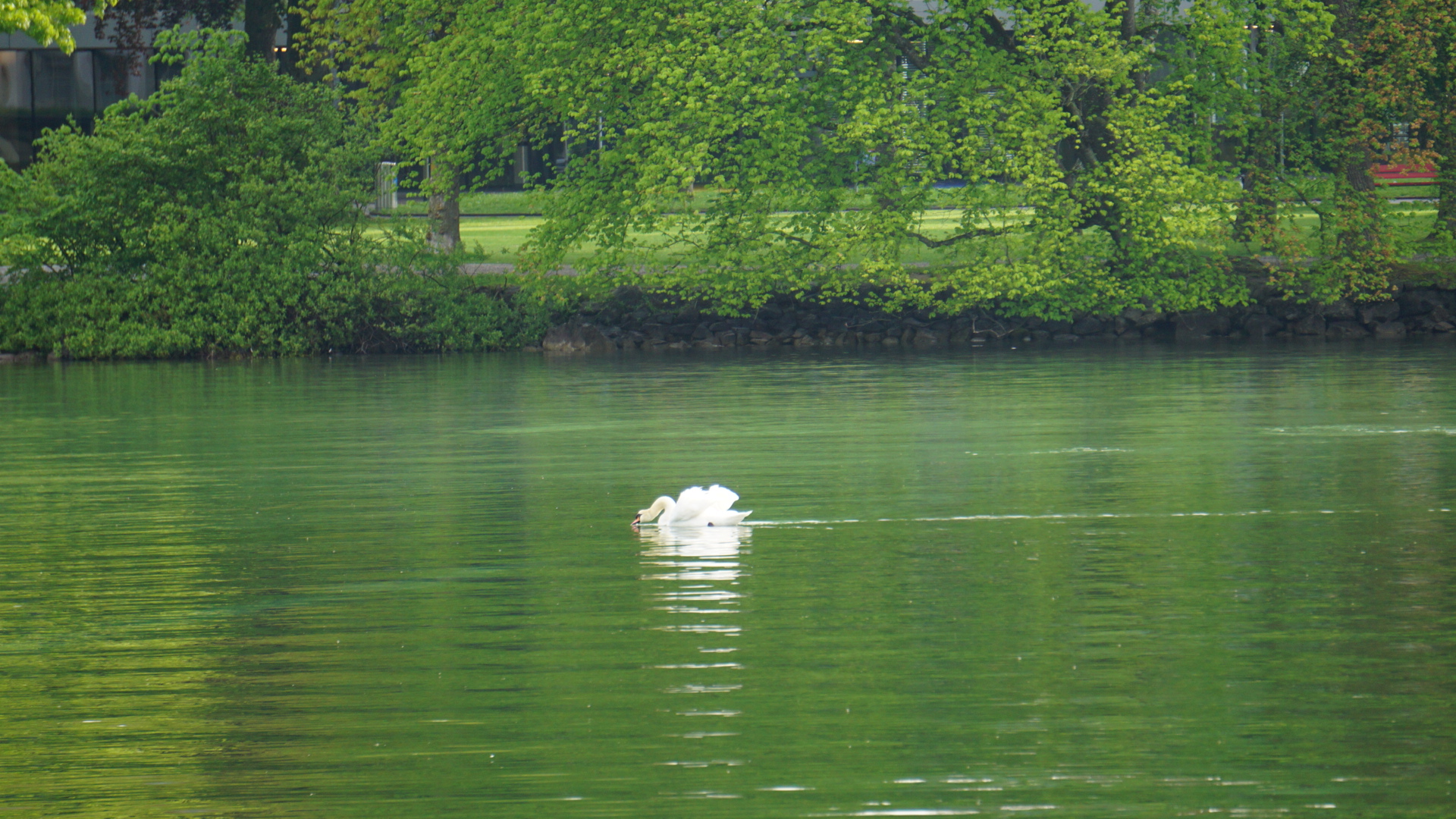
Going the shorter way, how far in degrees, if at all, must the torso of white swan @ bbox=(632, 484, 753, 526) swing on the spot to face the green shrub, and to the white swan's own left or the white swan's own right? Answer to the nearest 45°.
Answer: approximately 90° to the white swan's own right

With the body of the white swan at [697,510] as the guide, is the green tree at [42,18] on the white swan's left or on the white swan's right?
on the white swan's right

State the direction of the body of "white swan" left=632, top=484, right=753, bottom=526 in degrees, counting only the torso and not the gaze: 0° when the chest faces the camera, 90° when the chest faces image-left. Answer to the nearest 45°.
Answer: approximately 90°

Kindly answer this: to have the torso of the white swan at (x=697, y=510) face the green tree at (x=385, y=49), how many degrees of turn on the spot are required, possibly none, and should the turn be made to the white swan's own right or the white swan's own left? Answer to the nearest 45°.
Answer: approximately 90° to the white swan's own right
